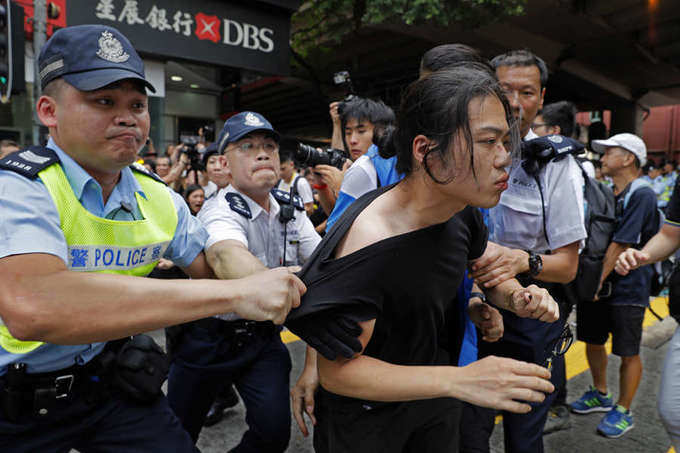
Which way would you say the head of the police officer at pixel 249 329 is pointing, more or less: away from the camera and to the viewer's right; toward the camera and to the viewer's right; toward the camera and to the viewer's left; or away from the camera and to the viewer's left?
toward the camera and to the viewer's right

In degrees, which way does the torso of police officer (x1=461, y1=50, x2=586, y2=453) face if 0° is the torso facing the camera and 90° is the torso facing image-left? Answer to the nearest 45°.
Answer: approximately 45°

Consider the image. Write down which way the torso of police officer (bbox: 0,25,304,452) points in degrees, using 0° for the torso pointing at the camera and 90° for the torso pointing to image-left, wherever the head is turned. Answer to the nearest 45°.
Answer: approximately 315°

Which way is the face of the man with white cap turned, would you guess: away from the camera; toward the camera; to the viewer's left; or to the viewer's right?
to the viewer's left

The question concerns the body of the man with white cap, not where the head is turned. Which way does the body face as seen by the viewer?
to the viewer's left

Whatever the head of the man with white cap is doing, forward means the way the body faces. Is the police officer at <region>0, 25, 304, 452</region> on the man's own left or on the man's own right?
on the man's own left

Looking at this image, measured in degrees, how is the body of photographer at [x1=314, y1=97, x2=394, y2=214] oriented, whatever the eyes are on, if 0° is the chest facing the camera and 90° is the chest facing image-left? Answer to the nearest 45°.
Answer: approximately 45°

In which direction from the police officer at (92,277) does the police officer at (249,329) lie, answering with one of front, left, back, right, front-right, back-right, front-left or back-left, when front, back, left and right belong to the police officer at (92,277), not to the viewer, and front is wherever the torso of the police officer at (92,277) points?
left

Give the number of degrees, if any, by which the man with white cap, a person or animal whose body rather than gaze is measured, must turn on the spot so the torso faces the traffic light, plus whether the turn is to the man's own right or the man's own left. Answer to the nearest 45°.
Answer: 0° — they already face it

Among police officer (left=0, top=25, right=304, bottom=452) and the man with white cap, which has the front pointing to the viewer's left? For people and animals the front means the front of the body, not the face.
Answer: the man with white cap
